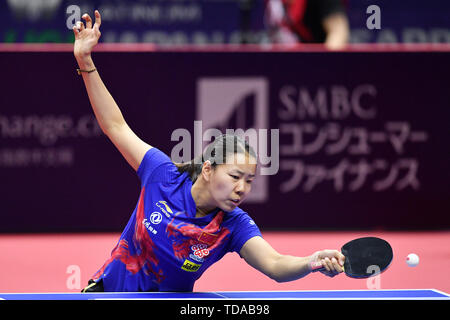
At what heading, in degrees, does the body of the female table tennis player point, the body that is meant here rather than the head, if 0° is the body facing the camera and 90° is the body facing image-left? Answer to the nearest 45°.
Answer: approximately 315°
